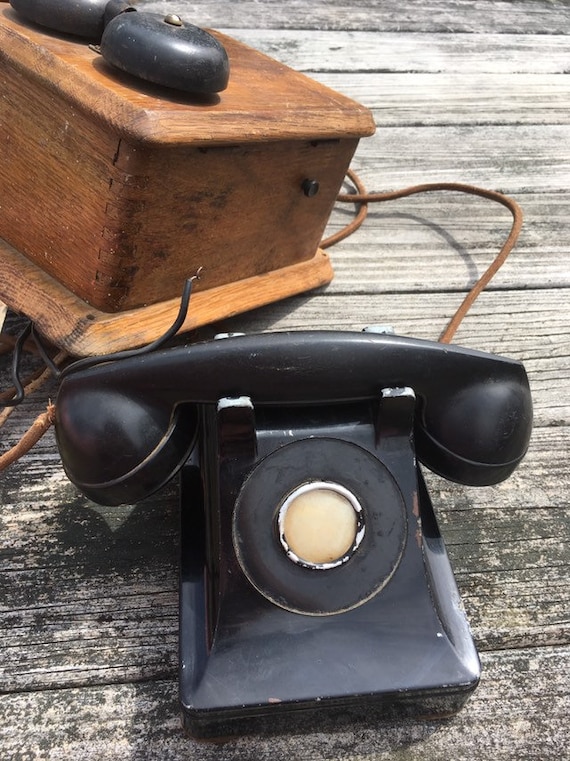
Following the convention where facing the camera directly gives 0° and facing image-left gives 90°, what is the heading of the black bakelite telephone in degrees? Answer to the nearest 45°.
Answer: approximately 0°
